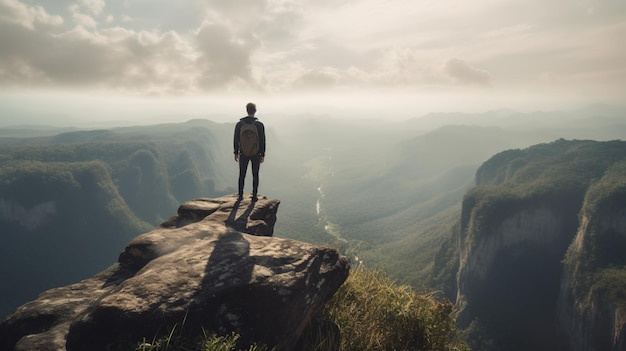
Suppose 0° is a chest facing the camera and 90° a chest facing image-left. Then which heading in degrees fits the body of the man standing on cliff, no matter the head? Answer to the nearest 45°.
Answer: approximately 180°

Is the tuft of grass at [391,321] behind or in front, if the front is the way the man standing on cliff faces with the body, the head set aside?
behind
